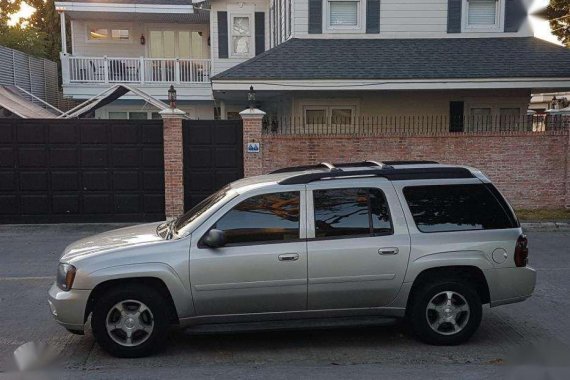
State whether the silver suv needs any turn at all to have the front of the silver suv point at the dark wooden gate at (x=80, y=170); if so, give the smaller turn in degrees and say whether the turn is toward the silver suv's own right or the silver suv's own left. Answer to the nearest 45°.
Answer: approximately 45° to the silver suv's own right

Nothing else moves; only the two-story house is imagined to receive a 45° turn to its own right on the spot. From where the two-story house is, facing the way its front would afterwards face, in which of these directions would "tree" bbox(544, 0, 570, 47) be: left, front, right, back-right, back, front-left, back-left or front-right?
back

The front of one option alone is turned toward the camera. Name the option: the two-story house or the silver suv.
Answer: the two-story house

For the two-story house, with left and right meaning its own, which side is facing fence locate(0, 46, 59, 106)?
right

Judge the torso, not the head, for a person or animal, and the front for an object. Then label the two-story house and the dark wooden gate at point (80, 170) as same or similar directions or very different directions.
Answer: same or similar directions

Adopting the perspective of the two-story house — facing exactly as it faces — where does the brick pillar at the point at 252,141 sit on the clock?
The brick pillar is roughly at 1 o'clock from the two-story house.

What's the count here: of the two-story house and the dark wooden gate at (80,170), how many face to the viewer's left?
0

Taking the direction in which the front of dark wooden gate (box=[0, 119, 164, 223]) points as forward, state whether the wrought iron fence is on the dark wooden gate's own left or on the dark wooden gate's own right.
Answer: on the dark wooden gate's own left

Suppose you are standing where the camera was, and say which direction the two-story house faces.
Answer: facing the viewer

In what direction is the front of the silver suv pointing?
to the viewer's left

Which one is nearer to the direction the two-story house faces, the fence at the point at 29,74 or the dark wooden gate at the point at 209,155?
the dark wooden gate

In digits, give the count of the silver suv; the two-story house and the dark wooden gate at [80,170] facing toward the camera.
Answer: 2

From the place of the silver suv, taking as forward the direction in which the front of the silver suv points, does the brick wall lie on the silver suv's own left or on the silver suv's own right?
on the silver suv's own right

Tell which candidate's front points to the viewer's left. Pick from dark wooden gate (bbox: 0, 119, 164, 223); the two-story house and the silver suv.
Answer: the silver suv

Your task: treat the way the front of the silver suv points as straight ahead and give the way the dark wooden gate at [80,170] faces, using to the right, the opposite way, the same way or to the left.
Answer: to the left

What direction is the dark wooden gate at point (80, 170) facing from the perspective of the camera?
toward the camera

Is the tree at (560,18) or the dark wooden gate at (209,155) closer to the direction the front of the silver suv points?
the dark wooden gate

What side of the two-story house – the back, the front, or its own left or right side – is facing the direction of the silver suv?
front
